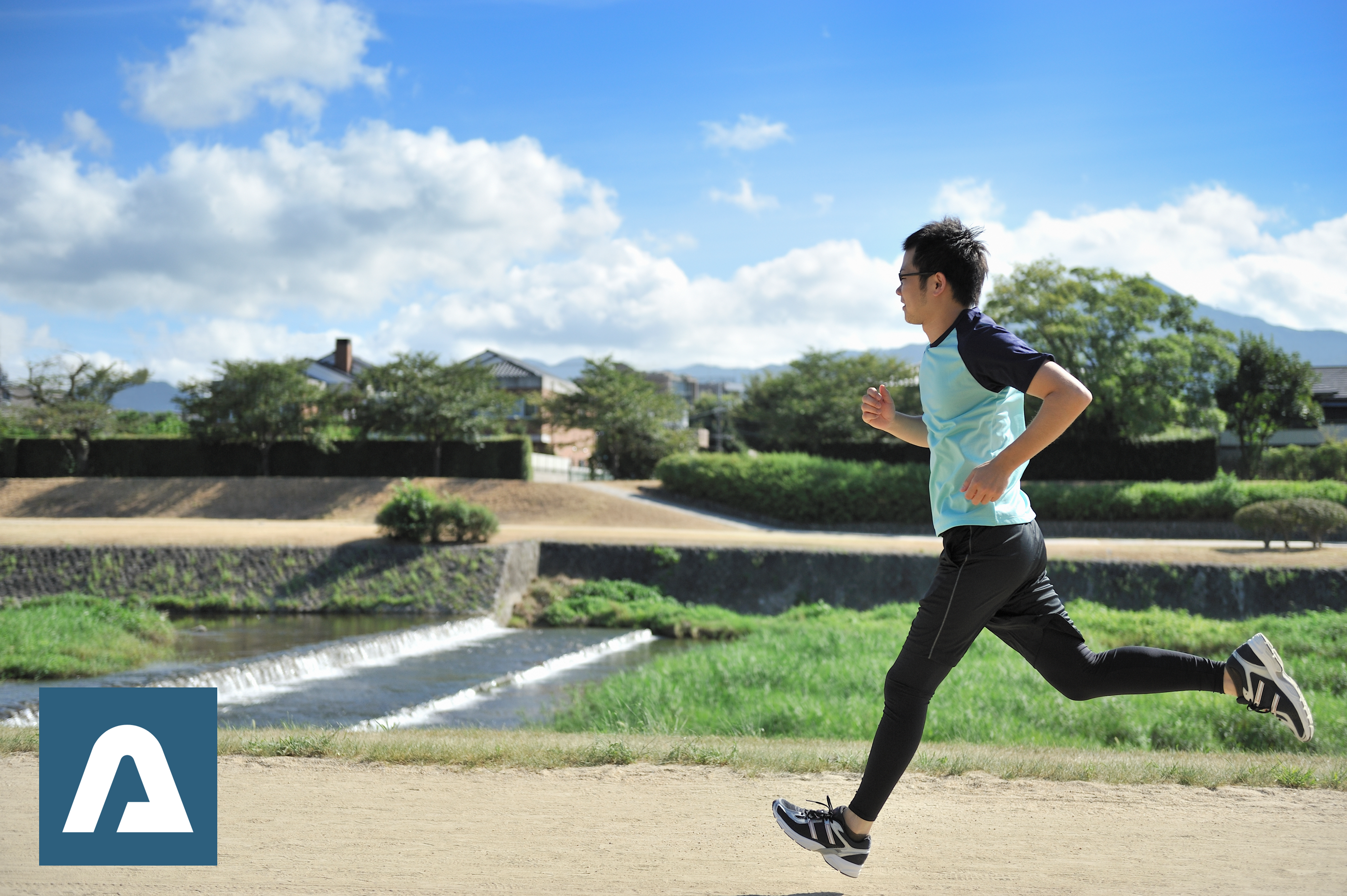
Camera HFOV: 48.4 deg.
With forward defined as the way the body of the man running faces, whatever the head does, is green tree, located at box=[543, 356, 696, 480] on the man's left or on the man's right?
on the man's right

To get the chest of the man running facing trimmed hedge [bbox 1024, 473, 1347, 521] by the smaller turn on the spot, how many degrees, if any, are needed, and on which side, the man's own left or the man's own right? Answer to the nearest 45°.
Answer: approximately 90° to the man's own right

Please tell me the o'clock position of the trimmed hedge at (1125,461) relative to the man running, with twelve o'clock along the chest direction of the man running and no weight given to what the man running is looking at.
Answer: The trimmed hedge is roughly at 3 o'clock from the man running.

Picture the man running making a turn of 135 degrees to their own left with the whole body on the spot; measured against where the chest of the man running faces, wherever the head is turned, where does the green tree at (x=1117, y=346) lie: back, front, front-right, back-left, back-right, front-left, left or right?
back-left

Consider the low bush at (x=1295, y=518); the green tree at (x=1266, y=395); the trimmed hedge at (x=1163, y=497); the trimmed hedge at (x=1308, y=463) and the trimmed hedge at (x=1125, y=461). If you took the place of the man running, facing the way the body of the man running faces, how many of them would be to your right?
5

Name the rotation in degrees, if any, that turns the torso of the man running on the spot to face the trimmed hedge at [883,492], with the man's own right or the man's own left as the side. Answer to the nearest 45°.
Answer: approximately 90° to the man's own right

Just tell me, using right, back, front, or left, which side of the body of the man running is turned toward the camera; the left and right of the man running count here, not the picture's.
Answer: left

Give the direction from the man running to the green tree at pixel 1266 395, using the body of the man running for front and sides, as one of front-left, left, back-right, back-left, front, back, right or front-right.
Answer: right

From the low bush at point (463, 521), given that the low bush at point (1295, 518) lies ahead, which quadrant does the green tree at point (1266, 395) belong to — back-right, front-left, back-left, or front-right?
front-left

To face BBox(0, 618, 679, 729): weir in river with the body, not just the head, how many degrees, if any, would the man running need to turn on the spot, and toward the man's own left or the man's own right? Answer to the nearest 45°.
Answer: approximately 45° to the man's own right

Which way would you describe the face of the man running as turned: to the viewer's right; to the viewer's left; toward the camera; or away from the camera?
to the viewer's left

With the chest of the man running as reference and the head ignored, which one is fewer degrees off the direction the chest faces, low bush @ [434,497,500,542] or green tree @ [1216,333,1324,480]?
the low bush
